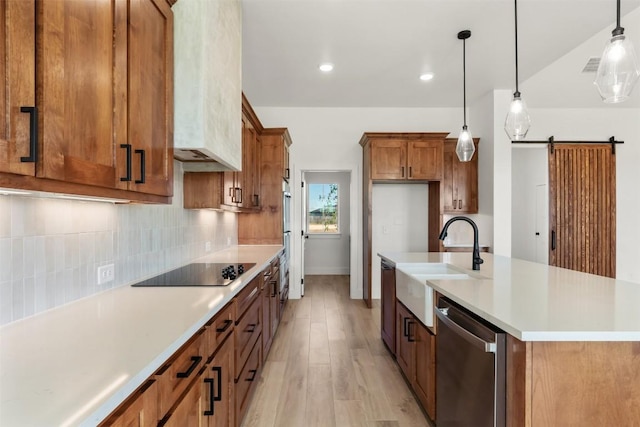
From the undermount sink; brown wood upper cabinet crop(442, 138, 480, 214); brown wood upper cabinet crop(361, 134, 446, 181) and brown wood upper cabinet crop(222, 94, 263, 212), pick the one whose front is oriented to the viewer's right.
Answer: brown wood upper cabinet crop(222, 94, 263, 212)

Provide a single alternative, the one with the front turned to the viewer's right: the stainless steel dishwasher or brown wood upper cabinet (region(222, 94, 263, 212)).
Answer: the brown wood upper cabinet

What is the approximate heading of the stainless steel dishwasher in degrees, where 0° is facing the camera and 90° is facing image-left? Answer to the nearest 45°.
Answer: approximately 45°

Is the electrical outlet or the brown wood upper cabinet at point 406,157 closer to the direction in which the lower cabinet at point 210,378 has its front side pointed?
the brown wood upper cabinet

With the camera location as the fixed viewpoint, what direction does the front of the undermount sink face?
facing to the left of the viewer

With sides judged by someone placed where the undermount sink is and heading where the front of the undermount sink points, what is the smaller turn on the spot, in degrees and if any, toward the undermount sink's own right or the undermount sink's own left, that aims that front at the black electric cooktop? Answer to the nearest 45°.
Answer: approximately 45° to the undermount sink's own left

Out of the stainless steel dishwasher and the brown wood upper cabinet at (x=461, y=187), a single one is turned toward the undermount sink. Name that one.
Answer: the brown wood upper cabinet

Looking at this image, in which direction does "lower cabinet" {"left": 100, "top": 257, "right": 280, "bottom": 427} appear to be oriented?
to the viewer's right

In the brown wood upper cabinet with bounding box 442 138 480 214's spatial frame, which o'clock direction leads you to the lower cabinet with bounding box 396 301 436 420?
The lower cabinet is roughly at 12 o'clock from the brown wood upper cabinet.

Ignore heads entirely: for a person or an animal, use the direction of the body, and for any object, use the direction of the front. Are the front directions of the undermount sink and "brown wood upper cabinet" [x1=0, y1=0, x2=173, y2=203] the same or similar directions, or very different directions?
very different directions

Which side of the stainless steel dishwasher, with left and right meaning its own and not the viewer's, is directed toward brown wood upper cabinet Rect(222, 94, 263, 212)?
right

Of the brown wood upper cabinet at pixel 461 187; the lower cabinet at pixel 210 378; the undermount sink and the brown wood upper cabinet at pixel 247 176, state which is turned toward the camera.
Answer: the brown wood upper cabinet at pixel 461 187

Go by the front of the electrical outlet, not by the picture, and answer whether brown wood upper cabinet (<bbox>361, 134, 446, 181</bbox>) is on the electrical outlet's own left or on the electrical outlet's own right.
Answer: on the electrical outlet's own left

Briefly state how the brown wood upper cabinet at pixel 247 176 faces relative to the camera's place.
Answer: facing to the right of the viewer

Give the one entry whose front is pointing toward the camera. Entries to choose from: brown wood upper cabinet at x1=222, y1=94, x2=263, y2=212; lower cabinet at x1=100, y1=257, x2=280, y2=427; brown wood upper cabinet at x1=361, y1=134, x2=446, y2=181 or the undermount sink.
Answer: brown wood upper cabinet at x1=361, y1=134, x2=446, y2=181
